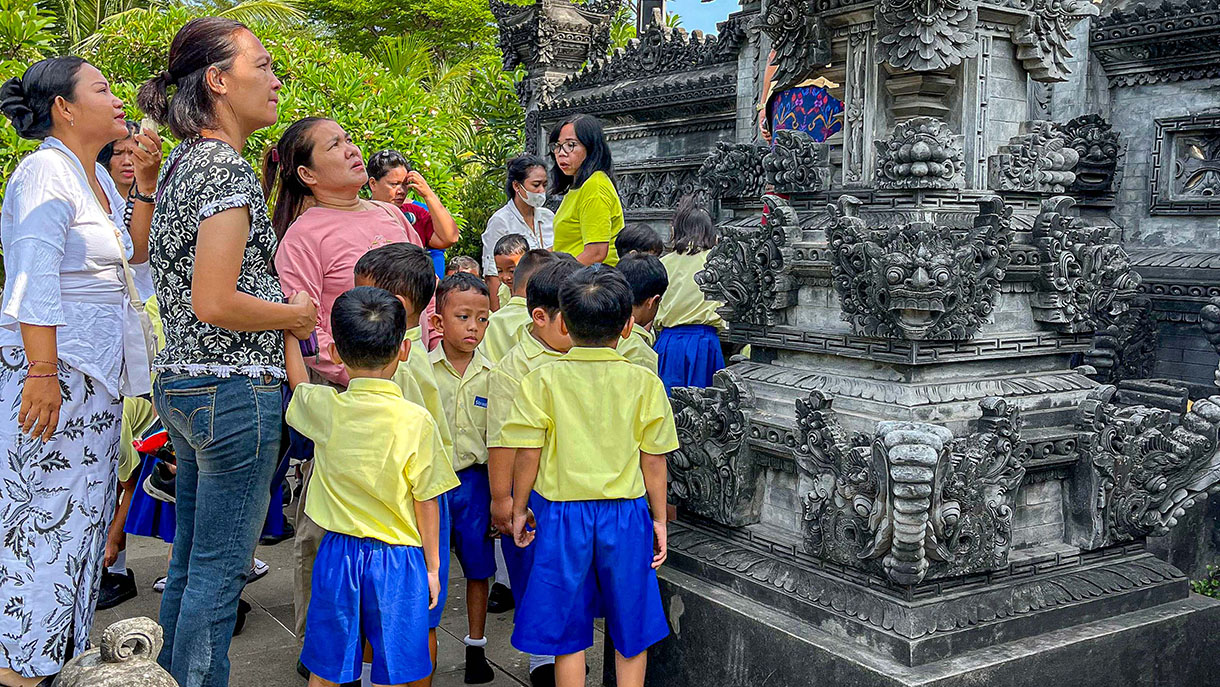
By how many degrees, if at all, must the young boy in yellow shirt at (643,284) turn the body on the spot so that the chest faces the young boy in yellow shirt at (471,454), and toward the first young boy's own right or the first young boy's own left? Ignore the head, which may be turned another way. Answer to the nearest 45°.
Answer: approximately 180°

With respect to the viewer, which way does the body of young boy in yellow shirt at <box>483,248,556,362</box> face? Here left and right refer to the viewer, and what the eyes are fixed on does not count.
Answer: facing to the right of the viewer

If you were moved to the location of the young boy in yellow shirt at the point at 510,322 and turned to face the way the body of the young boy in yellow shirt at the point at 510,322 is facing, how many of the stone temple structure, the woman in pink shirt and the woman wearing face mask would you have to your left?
1

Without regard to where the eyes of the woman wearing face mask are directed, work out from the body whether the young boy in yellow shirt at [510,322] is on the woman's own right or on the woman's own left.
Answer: on the woman's own right

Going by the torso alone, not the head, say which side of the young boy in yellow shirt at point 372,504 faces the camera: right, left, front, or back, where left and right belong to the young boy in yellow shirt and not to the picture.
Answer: back

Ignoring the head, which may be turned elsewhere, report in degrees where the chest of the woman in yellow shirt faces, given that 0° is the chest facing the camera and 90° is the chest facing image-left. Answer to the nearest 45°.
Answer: approximately 45°

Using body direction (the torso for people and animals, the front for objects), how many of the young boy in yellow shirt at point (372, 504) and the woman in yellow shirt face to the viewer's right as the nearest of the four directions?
0

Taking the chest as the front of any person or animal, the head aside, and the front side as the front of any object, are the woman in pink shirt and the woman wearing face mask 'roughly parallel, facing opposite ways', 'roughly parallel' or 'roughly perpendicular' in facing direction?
roughly parallel

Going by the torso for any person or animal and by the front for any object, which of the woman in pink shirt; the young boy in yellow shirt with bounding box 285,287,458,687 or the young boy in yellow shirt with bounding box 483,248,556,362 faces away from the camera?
the young boy in yellow shirt with bounding box 285,287,458,687

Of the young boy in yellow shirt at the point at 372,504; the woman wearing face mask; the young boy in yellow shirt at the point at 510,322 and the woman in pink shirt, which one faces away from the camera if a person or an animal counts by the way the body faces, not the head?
the young boy in yellow shirt at the point at 372,504

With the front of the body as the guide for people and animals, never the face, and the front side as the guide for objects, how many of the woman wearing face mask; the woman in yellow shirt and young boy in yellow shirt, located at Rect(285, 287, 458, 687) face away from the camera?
1

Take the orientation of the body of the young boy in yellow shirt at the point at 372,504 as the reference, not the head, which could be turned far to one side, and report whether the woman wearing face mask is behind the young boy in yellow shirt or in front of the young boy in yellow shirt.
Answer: in front

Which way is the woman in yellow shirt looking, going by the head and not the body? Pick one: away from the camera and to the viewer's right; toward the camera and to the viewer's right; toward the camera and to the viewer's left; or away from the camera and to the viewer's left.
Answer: toward the camera and to the viewer's left
